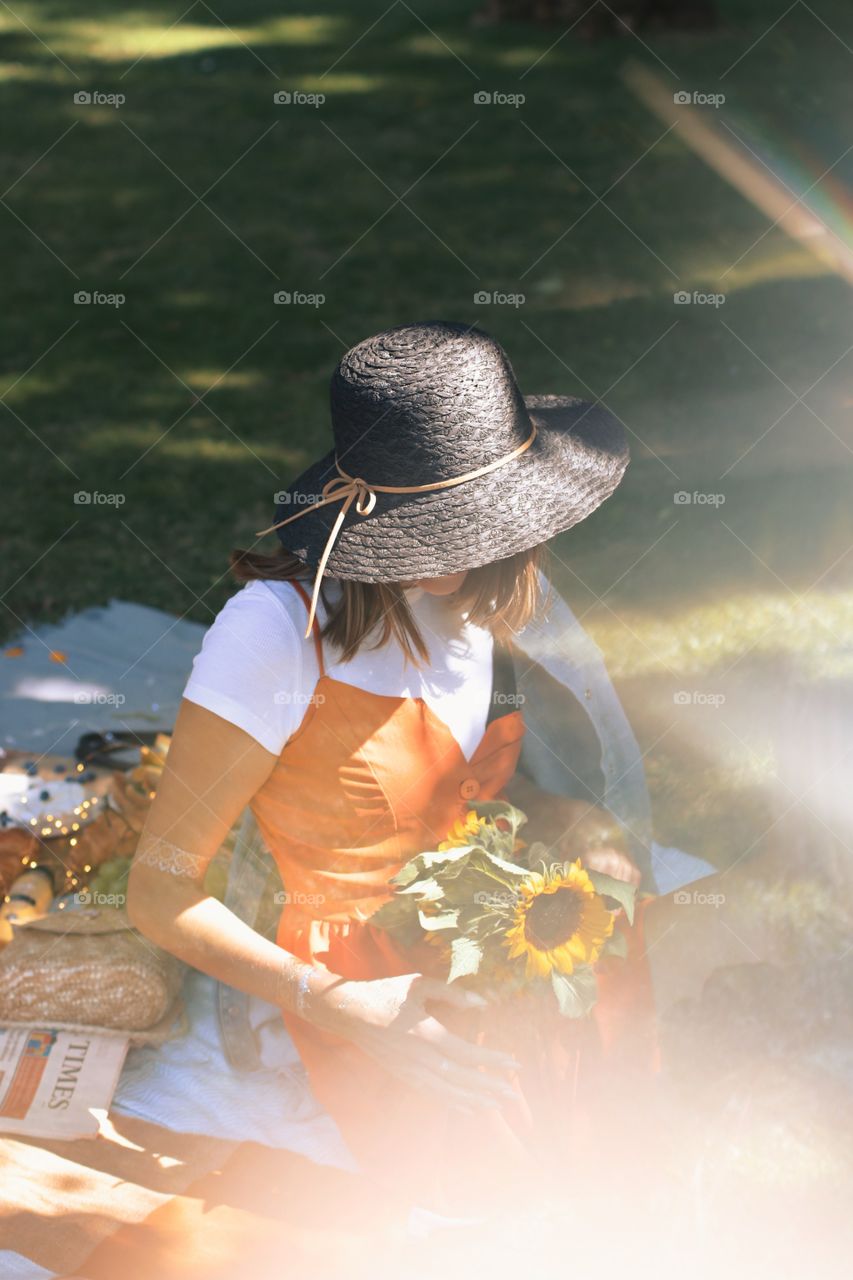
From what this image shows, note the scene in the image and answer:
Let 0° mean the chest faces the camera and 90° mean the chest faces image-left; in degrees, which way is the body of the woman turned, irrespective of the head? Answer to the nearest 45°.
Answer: approximately 315°

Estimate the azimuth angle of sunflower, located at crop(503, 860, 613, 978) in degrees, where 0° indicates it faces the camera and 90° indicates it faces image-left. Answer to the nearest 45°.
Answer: approximately 0°

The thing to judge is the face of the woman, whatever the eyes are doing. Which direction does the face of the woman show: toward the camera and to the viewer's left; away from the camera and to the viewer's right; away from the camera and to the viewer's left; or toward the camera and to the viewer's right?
toward the camera and to the viewer's right
